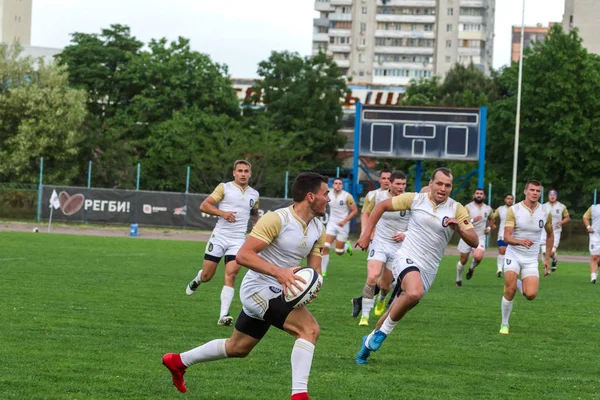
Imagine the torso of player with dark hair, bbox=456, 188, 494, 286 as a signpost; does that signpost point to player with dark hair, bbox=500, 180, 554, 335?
yes

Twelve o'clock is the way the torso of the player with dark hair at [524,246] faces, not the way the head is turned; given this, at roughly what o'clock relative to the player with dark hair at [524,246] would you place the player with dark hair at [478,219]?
the player with dark hair at [478,219] is roughly at 6 o'clock from the player with dark hair at [524,246].

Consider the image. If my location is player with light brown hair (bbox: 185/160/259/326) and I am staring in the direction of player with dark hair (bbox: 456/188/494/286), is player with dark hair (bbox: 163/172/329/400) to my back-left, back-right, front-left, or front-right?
back-right

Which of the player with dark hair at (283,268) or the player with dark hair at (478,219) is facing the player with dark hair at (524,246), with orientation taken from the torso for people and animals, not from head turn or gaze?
the player with dark hair at (478,219)

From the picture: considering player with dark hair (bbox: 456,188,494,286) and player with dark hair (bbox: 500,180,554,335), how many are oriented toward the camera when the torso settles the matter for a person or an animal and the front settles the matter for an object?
2

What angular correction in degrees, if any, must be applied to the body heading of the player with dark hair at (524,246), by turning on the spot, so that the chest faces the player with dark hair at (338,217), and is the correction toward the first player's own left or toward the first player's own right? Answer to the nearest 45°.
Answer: approximately 135° to the first player's own right

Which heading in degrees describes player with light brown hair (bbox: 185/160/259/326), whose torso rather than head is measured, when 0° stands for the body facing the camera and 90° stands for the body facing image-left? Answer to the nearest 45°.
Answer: approximately 315°
